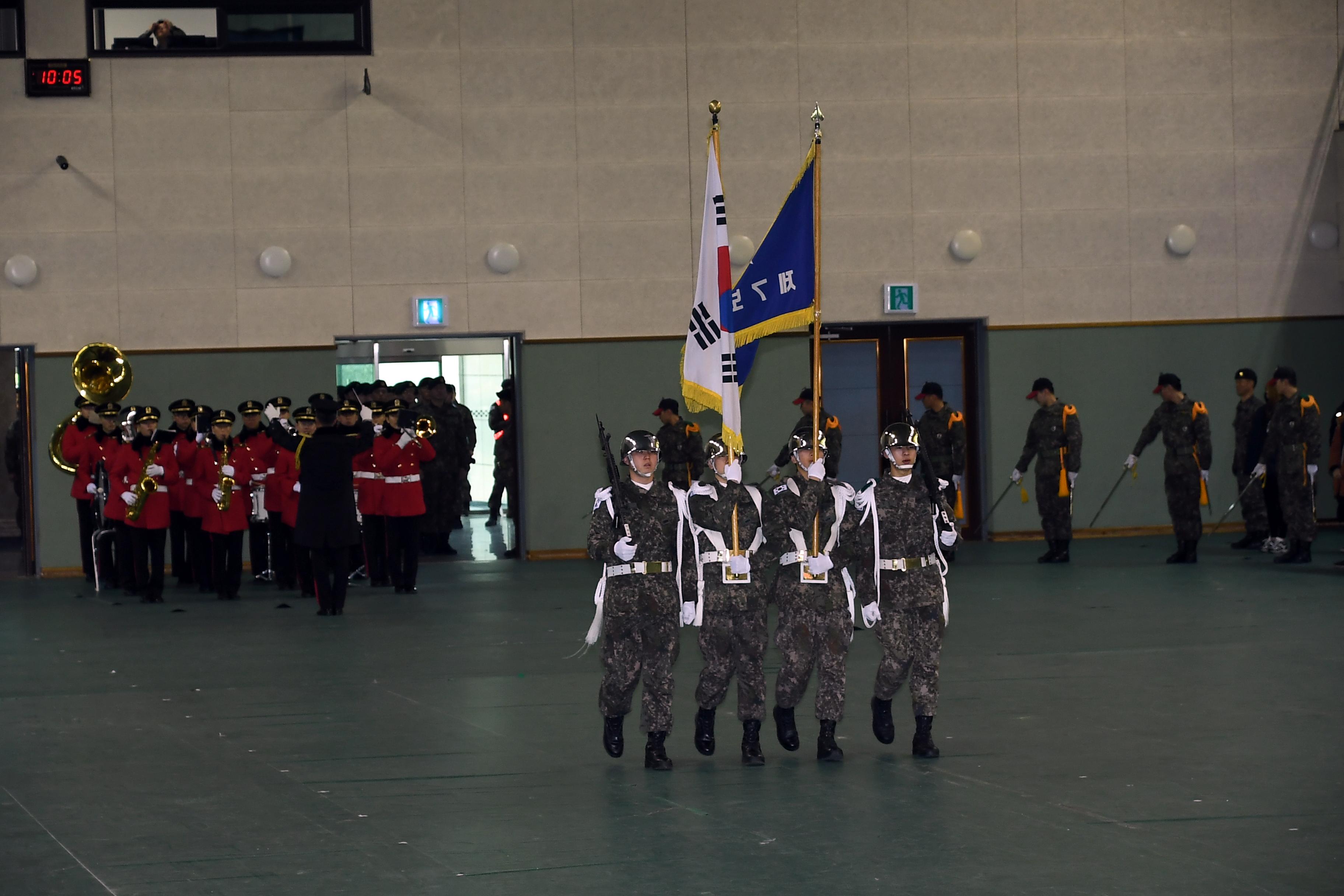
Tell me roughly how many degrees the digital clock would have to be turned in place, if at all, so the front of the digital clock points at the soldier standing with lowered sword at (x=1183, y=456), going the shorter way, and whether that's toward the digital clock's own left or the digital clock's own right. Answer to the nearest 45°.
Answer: approximately 45° to the digital clock's own left

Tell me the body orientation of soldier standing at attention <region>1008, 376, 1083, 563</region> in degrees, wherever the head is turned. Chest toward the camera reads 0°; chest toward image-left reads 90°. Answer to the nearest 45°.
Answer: approximately 45°

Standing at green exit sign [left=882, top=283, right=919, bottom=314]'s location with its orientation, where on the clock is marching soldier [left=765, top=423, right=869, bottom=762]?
The marching soldier is roughly at 12 o'clock from the green exit sign.

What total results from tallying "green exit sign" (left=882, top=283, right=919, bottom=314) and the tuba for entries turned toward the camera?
2

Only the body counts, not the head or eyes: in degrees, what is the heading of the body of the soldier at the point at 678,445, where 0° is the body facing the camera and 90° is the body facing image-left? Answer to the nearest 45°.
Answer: approximately 45°

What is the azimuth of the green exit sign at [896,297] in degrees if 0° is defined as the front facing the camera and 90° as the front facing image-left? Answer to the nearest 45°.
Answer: approximately 0°

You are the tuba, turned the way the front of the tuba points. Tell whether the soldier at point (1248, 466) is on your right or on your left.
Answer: on your left

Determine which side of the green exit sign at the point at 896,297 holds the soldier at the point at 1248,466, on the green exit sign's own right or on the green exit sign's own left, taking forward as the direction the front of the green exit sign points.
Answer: on the green exit sign's own left
